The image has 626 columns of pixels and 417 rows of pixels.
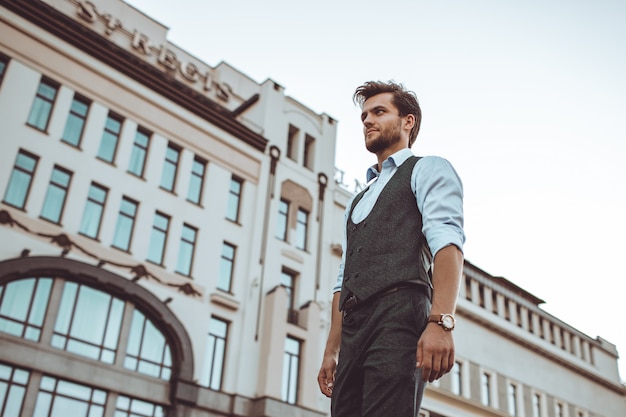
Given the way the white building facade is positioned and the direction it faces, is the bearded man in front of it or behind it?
in front

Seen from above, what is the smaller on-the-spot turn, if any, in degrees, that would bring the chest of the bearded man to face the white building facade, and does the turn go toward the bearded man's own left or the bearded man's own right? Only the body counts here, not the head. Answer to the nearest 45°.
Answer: approximately 90° to the bearded man's own right

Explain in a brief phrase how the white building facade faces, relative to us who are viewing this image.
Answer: facing the viewer and to the right of the viewer

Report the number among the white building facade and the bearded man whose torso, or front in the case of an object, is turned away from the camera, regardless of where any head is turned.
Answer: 0
